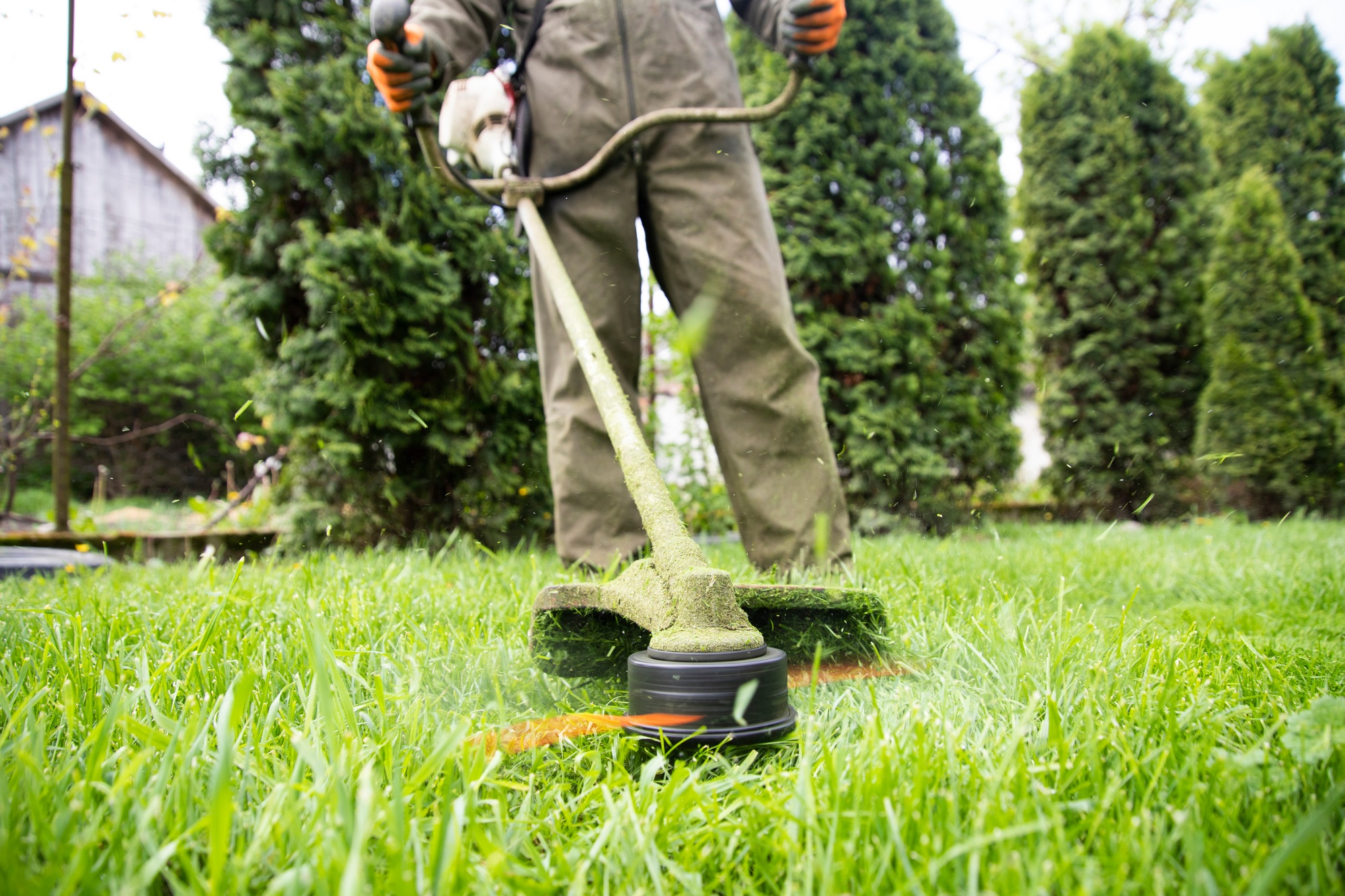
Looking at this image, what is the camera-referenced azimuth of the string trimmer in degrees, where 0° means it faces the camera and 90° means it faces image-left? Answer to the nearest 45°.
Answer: approximately 0°

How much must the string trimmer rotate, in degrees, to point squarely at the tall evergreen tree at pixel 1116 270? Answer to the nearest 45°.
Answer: approximately 135° to its left

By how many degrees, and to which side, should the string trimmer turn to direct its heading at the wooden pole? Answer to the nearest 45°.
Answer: approximately 135° to its right

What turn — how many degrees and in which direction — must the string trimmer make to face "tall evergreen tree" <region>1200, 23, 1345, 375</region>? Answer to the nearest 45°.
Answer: approximately 135° to its left

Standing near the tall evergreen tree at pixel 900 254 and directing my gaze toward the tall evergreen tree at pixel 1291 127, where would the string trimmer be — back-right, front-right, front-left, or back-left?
back-right

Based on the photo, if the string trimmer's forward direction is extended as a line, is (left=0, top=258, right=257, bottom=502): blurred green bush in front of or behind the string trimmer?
behind

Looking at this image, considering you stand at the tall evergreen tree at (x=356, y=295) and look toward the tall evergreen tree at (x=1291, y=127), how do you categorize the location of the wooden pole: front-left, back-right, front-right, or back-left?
back-left

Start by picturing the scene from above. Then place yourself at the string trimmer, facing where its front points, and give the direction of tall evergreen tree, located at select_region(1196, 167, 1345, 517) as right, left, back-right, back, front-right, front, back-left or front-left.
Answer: back-left

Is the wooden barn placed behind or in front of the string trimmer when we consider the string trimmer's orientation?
behind
